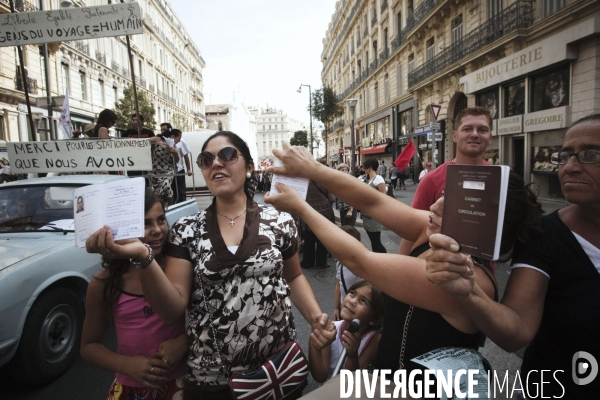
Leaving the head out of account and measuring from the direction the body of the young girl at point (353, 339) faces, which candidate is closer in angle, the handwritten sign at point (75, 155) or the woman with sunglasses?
the woman with sunglasses

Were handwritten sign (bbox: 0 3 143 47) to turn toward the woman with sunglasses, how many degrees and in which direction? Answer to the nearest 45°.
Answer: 0° — it already faces them

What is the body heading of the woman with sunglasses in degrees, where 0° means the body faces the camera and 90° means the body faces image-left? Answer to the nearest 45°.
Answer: approximately 0°

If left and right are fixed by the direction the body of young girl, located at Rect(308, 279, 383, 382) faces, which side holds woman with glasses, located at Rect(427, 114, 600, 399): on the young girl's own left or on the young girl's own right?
on the young girl's own left

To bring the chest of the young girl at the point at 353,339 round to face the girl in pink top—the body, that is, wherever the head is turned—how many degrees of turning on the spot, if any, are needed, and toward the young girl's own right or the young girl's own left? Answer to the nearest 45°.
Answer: approximately 45° to the young girl's own right

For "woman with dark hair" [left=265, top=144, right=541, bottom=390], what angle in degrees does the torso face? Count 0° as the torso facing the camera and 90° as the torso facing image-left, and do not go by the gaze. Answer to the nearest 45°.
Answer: approximately 90°
